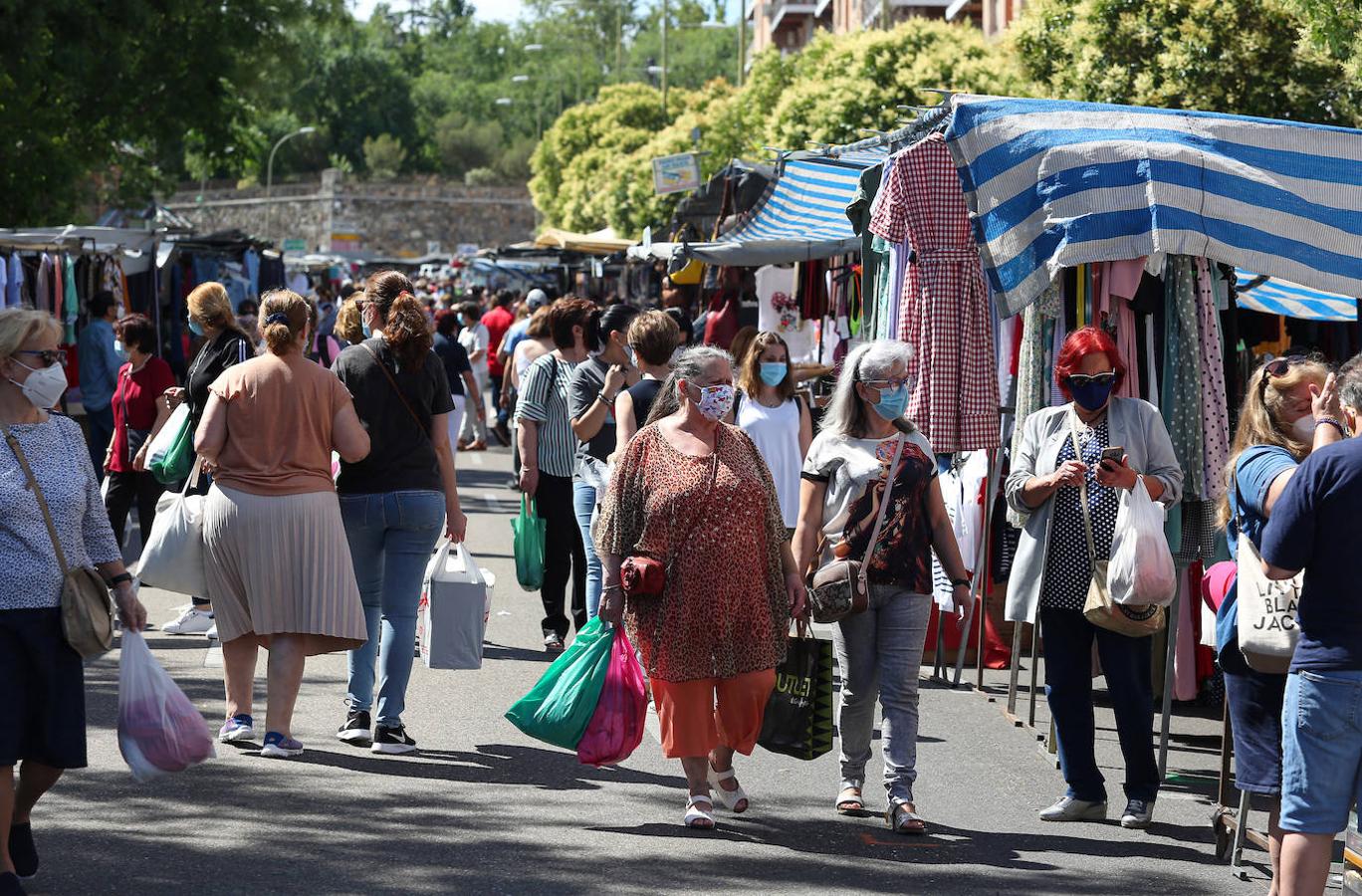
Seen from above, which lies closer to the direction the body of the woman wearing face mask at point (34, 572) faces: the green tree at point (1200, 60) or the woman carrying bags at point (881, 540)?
the woman carrying bags

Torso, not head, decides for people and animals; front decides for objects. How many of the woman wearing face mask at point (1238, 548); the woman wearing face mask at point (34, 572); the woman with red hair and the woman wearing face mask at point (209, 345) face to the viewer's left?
1

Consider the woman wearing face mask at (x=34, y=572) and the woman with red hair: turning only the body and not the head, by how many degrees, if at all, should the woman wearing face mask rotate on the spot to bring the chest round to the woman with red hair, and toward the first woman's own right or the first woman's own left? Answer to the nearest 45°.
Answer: approximately 45° to the first woman's own left

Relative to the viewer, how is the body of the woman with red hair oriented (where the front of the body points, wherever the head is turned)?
toward the camera

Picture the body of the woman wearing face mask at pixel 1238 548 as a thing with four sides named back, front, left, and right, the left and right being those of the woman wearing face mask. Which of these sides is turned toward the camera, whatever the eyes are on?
right

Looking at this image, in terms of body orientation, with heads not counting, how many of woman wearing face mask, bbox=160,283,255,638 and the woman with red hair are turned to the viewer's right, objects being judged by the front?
0

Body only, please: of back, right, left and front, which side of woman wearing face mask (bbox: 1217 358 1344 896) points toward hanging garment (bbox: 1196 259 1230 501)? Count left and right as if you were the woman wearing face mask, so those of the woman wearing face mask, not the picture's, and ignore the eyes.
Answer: left
